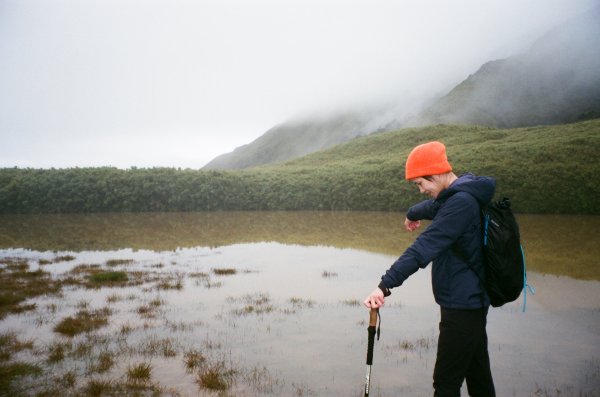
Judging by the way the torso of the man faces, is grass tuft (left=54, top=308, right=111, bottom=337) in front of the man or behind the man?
in front

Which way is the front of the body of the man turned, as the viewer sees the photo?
to the viewer's left

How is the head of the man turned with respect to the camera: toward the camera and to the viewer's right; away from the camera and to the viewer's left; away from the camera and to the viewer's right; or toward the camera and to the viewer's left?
toward the camera and to the viewer's left
